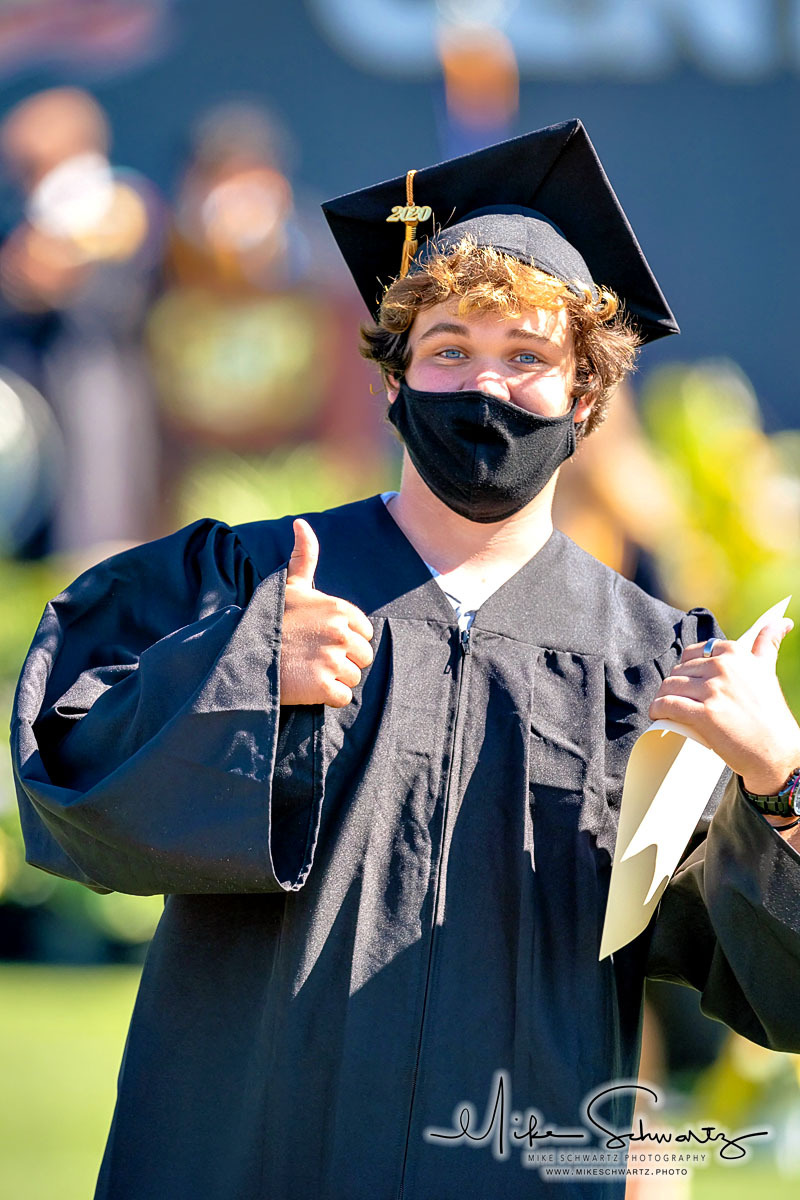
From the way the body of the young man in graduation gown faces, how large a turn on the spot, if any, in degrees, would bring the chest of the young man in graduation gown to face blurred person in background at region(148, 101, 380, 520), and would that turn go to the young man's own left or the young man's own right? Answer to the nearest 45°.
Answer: approximately 180°

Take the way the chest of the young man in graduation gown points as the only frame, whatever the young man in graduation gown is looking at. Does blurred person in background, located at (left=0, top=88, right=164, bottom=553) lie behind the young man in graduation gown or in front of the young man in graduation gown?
behind

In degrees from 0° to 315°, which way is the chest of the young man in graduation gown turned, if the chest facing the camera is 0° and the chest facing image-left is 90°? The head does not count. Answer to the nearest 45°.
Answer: approximately 0°

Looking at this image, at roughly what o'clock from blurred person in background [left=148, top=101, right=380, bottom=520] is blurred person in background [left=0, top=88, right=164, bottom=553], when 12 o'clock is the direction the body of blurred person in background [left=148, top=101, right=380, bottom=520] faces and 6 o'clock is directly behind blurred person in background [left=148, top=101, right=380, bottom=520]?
blurred person in background [left=0, top=88, right=164, bottom=553] is roughly at 3 o'clock from blurred person in background [left=148, top=101, right=380, bottom=520].
